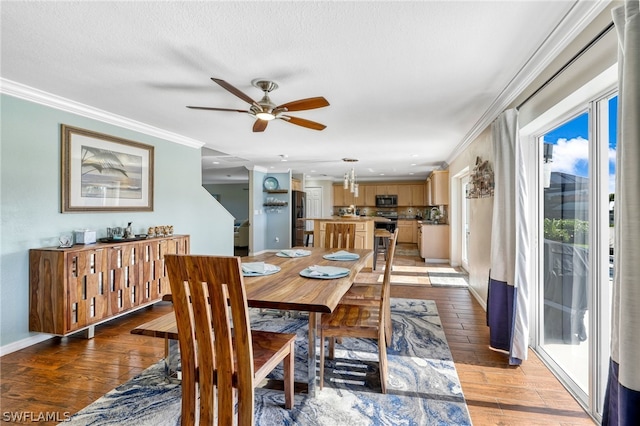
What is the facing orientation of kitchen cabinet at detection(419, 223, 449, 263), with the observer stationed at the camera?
facing to the left of the viewer

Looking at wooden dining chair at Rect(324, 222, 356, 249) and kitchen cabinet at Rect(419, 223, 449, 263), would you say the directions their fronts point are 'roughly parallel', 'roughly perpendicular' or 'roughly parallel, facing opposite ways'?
roughly perpendicular

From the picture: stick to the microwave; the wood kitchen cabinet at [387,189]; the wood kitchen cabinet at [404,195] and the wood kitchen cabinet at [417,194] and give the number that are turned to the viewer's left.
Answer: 0

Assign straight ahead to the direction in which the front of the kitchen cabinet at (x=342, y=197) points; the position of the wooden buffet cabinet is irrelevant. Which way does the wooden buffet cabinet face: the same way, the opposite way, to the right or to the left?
to the left

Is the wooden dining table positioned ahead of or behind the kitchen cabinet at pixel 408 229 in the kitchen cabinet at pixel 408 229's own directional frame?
ahead

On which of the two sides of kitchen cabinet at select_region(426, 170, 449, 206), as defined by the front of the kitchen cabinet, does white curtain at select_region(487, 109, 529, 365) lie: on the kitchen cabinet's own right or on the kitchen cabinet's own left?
on the kitchen cabinet's own left

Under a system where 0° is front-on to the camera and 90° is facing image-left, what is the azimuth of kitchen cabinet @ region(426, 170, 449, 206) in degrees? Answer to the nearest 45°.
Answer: approximately 90°

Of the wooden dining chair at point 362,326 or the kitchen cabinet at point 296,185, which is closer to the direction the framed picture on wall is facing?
the wooden dining chair

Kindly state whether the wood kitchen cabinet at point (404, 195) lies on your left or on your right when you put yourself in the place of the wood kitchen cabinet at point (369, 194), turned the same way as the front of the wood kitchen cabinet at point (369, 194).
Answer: on your left

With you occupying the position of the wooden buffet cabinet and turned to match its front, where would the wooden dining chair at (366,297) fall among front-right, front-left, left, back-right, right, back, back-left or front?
front

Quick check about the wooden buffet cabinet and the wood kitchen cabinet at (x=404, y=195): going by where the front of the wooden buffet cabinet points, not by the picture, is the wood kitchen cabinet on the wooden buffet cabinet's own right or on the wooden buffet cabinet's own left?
on the wooden buffet cabinet's own left

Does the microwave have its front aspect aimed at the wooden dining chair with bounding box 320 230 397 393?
yes

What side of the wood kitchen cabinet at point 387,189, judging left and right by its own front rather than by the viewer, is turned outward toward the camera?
front

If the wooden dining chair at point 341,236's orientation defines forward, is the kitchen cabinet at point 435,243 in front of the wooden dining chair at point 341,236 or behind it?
behind

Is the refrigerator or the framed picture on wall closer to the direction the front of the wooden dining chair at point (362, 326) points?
the framed picture on wall

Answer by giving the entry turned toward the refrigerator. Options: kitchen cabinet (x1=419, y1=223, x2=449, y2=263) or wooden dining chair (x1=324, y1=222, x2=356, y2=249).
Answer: the kitchen cabinet

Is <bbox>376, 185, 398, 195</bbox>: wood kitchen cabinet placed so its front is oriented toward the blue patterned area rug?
yes

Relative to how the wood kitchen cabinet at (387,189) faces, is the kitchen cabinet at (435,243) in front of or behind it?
in front

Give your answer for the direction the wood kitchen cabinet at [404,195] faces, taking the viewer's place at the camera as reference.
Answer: facing the viewer

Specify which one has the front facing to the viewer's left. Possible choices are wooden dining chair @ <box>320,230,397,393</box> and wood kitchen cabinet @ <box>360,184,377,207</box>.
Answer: the wooden dining chair

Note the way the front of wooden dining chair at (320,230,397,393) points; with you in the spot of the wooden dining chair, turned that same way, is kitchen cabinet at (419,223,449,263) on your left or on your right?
on your right

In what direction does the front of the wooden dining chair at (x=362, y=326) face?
to the viewer's left

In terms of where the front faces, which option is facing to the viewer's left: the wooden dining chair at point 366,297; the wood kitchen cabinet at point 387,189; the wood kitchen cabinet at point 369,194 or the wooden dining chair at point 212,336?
the wooden dining chair at point 366,297
